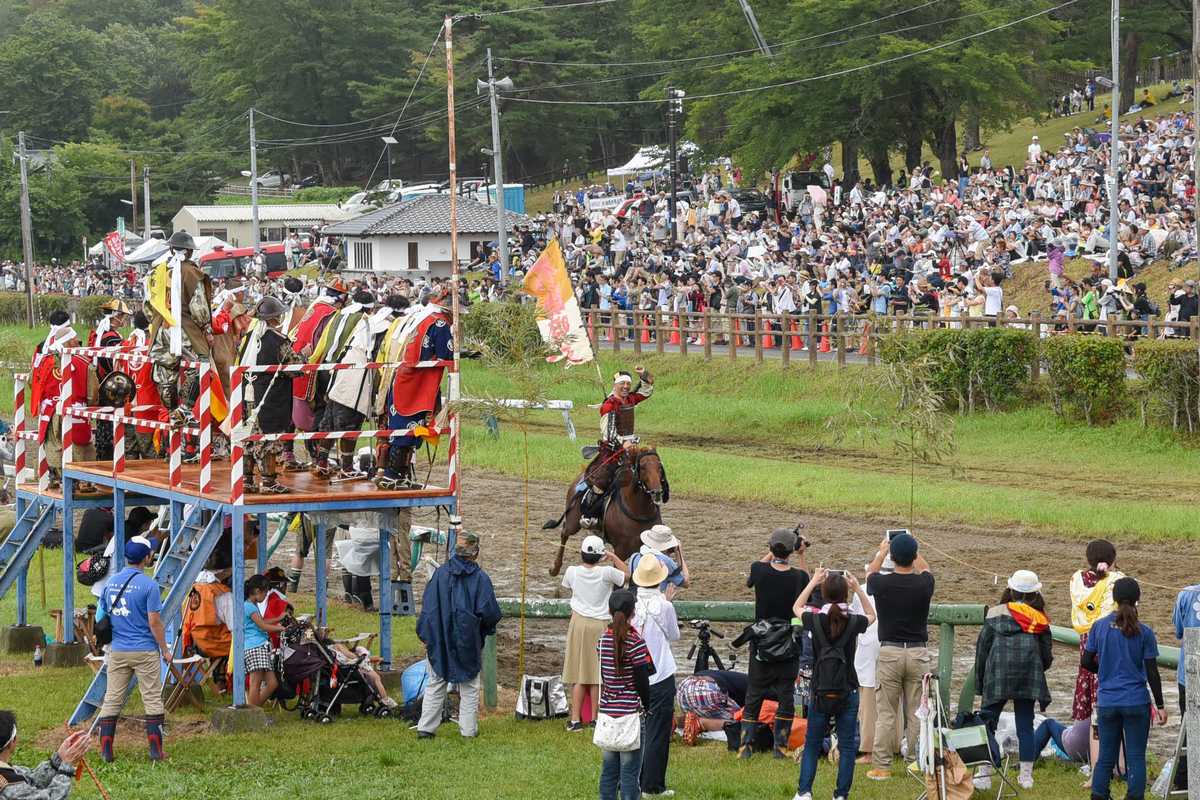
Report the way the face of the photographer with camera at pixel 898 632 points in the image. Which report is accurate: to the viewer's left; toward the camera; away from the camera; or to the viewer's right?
away from the camera

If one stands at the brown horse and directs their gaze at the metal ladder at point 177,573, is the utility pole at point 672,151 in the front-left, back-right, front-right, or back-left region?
back-right

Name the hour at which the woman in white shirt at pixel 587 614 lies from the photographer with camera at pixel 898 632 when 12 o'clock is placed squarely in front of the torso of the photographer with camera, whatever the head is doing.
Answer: The woman in white shirt is roughly at 10 o'clock from the photographer with camera.

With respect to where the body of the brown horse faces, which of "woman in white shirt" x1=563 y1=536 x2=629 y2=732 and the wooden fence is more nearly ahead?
the woman in white shirt

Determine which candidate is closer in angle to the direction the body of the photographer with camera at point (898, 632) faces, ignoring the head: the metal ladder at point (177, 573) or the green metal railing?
the green metal railing

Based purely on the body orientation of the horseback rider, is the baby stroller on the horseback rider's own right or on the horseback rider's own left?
on the horseback rider's own right

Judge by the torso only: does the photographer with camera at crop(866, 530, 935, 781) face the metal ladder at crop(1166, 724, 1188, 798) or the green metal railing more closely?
the green metal railing

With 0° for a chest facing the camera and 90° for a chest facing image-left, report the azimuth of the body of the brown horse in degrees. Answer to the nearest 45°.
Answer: approximately 315°

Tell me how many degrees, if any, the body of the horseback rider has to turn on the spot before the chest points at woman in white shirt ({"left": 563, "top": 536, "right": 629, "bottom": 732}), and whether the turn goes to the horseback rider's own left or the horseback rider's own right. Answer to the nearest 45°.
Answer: approximately 45° to the horseback rider's own right

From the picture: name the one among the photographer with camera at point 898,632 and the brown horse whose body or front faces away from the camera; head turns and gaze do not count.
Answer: the photographer with camera

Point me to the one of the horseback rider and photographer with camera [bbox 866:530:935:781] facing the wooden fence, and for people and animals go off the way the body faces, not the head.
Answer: the photographer with camera

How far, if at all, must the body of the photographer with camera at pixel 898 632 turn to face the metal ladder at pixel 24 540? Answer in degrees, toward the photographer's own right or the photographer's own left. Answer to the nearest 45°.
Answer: approximately 45° to the photographer's own left

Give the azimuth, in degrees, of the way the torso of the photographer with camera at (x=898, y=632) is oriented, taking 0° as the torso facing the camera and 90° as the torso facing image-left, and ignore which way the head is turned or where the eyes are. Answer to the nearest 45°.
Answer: approximately 180°

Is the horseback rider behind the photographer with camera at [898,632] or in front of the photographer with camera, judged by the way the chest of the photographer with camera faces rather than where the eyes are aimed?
in front

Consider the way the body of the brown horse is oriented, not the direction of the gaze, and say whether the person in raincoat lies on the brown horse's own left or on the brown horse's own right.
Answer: on the brown horse's own right

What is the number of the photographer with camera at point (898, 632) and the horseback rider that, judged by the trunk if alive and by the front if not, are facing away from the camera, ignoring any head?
1

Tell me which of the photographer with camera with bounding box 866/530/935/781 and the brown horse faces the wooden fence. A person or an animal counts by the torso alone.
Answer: the photographer with camera
